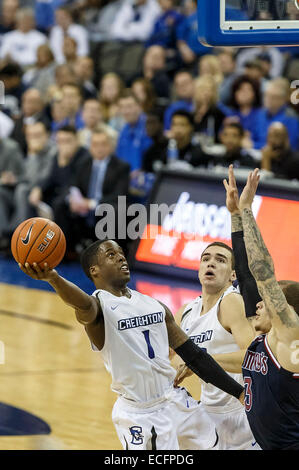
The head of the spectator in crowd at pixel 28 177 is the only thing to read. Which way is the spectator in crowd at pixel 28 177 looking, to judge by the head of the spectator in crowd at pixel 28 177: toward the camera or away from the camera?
toward the camera

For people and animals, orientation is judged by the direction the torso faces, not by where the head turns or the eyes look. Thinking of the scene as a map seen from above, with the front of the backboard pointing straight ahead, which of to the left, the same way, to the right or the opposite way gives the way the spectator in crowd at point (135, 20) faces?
the same way

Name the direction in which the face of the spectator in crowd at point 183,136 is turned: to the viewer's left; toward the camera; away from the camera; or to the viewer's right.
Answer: toward the camera

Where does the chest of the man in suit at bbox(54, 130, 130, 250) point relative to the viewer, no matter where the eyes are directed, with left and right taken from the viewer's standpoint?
facing the viewer and to the left of the viewer

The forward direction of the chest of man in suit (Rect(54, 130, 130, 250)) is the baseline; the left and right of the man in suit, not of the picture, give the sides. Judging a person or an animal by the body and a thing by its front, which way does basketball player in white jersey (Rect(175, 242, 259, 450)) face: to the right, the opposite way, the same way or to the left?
the same way

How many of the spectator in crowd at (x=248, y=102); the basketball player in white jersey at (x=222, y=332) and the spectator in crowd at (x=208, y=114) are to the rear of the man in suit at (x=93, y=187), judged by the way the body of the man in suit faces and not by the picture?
2

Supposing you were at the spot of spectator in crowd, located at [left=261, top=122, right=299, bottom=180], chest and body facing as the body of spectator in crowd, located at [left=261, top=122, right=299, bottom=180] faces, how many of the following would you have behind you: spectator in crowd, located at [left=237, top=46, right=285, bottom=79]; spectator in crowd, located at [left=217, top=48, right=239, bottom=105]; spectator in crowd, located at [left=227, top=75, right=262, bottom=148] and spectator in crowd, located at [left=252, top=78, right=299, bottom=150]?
4

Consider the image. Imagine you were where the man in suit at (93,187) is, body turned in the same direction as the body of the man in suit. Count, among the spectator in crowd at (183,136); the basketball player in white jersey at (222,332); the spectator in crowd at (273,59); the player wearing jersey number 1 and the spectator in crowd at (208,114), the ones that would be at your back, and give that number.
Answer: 3

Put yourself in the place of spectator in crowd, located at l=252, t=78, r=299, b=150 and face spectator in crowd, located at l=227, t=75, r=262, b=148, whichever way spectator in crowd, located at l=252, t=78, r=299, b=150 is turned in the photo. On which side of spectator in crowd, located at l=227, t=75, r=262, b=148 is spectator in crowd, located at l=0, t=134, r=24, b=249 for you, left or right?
left

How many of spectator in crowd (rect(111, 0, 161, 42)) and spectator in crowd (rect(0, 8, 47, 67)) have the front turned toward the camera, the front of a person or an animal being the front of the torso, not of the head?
2

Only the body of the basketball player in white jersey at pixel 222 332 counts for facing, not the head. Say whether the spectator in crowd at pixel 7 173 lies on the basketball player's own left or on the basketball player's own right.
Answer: on the basketball player's own right

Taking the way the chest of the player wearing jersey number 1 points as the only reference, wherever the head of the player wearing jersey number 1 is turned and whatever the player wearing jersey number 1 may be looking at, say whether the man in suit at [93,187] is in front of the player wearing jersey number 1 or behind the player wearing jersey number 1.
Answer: behind

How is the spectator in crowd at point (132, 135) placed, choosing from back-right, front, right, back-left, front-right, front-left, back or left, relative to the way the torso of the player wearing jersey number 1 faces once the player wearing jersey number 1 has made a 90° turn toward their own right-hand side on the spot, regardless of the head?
back-right

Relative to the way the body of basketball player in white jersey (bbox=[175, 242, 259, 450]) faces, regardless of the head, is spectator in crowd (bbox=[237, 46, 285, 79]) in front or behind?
behind

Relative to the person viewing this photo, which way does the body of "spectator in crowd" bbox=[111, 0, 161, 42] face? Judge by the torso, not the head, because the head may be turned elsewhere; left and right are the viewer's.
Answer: facing the viewer
